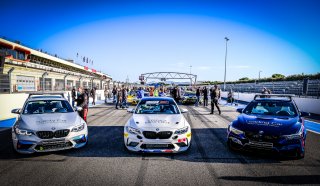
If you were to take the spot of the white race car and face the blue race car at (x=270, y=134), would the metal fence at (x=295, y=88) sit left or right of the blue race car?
left

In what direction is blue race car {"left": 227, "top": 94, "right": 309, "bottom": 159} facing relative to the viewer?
toward the camera

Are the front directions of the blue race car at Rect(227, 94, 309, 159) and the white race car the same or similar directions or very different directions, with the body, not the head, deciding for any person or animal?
same or similar directions

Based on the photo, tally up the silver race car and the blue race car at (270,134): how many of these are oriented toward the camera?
2

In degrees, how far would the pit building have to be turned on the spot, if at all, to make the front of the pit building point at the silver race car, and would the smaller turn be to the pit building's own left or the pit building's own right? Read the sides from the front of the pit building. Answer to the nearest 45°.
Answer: approximately 45° to the pit building's own right

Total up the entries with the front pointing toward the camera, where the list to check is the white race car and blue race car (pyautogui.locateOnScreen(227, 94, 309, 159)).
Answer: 2

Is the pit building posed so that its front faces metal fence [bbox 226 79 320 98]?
yes

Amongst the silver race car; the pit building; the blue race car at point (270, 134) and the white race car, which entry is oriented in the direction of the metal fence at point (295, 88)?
the pit building

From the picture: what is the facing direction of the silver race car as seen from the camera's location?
facing the viewer

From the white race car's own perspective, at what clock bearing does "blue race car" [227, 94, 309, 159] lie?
The blue race car is roughly at 9 o'clock from the white race car.

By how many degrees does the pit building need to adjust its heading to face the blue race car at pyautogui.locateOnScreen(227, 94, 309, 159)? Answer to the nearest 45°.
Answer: approximately 45° to its right

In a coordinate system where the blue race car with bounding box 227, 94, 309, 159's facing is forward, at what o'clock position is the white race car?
The white race car is roughly at 2 o'clock from the blue race car.

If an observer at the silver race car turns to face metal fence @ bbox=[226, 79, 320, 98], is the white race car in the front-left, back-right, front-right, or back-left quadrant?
front-right

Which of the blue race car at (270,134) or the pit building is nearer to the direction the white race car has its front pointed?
the blue race car

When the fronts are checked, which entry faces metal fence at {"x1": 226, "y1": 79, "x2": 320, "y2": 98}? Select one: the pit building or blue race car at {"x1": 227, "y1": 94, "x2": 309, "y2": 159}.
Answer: the pit building

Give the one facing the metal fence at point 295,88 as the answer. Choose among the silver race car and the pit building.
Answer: the pit building

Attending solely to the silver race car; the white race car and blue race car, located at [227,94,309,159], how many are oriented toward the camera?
3

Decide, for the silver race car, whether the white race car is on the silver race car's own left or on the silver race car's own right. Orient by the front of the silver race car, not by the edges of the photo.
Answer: on the silver race car's own left
